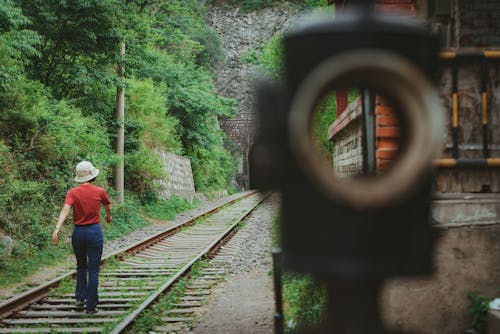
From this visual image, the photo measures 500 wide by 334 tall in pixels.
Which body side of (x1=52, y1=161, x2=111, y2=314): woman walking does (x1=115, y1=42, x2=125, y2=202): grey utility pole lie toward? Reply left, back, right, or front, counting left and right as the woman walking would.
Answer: front

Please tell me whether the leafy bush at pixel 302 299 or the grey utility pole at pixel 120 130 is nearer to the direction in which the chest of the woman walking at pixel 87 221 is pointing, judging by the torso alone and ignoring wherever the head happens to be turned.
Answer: the grey utility pole

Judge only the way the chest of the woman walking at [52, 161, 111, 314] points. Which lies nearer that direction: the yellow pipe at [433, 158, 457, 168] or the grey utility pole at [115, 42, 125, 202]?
the grey utility pole

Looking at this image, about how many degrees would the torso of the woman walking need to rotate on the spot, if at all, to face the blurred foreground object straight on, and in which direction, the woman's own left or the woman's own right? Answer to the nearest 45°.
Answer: approximately 180°

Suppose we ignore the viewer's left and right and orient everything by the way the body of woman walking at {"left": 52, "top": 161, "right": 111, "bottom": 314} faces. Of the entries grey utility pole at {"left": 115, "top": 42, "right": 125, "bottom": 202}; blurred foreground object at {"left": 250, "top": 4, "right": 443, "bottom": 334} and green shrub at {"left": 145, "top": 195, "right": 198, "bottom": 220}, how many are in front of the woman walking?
2

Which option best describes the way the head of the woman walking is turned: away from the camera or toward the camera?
away from the camera

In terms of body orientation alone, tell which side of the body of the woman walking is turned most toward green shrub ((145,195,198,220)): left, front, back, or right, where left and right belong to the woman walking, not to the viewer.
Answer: front

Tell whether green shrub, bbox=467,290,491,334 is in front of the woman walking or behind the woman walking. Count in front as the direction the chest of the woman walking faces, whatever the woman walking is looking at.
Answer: behind

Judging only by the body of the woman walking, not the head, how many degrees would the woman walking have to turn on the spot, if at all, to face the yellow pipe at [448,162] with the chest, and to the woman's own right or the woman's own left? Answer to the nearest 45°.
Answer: approximately 135° to the woman's own right

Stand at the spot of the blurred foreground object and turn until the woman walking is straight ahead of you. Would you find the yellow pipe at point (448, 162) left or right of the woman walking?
right

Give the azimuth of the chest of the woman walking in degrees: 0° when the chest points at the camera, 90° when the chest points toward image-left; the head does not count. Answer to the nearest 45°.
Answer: approximately 180°

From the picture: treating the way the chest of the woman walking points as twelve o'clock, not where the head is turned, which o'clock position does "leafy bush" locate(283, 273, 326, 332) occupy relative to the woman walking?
The leafy bush is roughly at 4 o'clock from the woman walking.

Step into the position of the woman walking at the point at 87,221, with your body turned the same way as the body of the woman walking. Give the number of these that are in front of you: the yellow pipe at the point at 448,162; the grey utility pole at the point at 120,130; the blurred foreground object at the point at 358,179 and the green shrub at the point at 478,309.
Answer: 1
